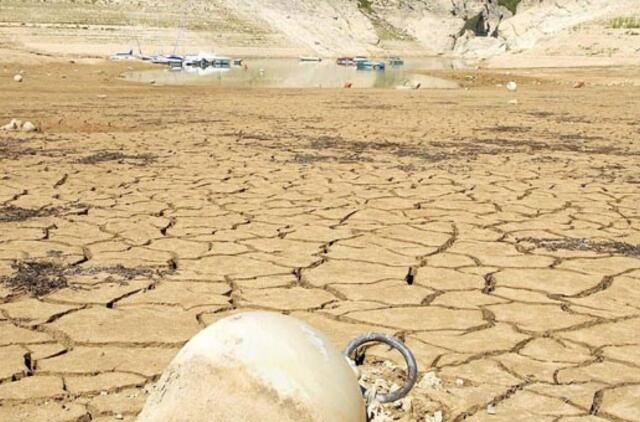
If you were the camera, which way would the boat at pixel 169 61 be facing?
facing to the left of the viewer

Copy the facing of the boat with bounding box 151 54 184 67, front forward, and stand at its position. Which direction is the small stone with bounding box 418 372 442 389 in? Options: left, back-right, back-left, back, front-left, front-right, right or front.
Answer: left

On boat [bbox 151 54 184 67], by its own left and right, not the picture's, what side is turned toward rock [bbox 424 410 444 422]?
left

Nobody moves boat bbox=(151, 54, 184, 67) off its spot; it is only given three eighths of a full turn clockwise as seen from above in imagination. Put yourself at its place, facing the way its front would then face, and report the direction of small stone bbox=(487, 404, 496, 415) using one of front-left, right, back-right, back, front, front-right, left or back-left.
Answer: back-right

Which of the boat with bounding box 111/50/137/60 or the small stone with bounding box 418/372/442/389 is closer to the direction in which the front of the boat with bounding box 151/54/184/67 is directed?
the boat

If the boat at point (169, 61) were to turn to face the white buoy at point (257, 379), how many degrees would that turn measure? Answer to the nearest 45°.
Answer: approximately 90° to its left

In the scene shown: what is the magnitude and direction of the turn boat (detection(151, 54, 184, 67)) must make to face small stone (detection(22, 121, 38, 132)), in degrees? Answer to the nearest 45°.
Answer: approximately 90° to its left

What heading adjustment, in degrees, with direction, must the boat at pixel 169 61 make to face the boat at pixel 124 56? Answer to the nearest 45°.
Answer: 0° — it already faces it
